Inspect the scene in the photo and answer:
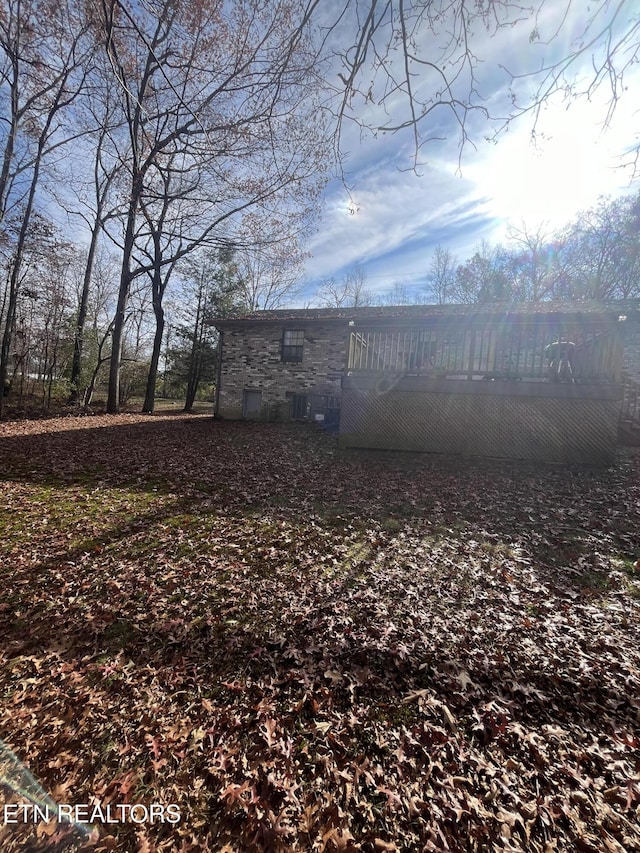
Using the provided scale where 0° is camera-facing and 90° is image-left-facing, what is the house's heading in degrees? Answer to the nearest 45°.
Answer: approximately 180°
